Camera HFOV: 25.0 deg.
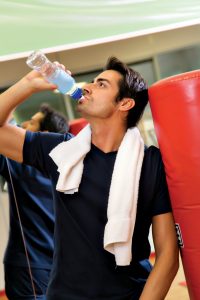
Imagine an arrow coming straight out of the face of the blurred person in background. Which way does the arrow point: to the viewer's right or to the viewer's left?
to the viewer's left

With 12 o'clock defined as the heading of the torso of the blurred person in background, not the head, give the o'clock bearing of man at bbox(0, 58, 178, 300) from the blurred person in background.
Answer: The man is roughly at 8 o'clock from the blurred person in background.

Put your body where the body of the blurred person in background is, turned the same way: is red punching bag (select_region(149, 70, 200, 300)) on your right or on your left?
on your left
